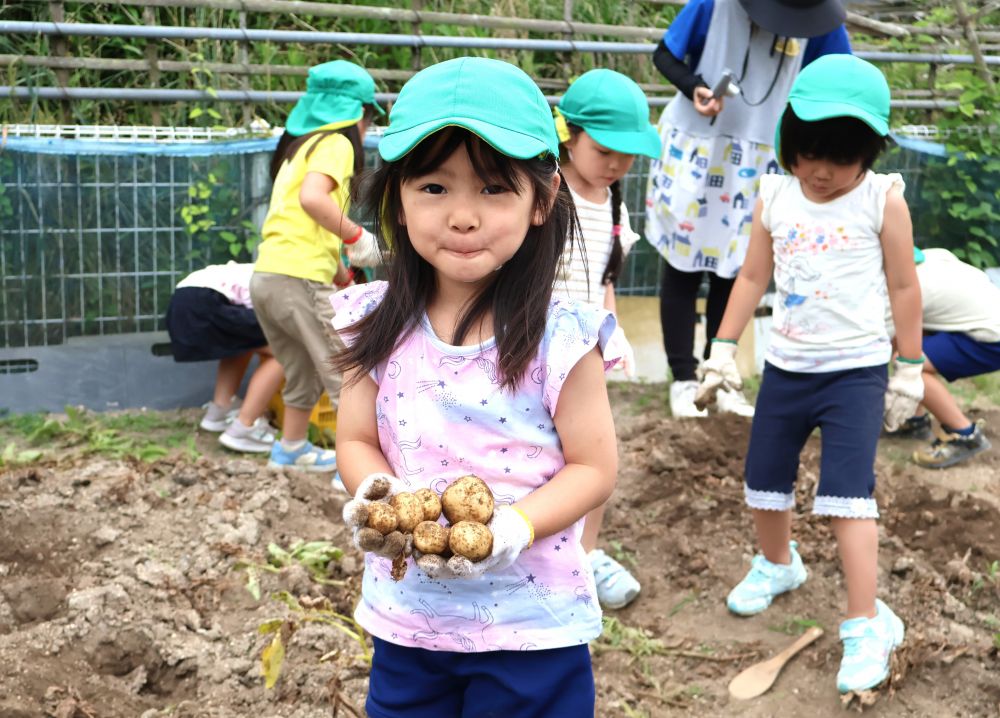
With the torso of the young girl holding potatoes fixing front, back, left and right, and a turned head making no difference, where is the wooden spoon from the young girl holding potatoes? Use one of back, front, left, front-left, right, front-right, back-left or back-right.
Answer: back-left

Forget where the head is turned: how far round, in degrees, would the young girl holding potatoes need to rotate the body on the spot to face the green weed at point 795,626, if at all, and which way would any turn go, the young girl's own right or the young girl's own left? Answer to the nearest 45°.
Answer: approximately 135° to the young girl's own left

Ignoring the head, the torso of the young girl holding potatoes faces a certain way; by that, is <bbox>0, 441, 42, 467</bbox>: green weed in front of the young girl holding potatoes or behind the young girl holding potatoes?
behind

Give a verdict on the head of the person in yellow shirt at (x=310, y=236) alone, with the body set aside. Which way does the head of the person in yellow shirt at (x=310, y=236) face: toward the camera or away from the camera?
away from the camera

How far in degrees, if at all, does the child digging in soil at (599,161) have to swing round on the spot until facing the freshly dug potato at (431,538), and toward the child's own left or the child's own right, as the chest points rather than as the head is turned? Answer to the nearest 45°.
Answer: approximately 45° to the child's own right

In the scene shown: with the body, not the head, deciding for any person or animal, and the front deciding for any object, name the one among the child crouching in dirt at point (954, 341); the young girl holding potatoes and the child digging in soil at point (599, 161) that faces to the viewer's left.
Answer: the child crouching in dirt

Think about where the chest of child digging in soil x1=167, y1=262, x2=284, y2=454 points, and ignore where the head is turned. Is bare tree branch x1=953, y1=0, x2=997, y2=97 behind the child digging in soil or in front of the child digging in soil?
in front

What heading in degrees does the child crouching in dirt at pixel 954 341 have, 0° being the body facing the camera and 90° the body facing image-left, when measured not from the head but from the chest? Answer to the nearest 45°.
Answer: approximately 90°

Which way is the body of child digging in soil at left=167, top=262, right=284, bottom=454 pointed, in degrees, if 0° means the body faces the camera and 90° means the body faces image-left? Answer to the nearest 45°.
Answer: approximately 270°

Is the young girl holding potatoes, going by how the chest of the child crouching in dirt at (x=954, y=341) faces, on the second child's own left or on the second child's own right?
on the second child's own left

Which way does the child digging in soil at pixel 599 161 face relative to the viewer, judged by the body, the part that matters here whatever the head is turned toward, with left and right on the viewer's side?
facing the viewer and to the right of the viewer

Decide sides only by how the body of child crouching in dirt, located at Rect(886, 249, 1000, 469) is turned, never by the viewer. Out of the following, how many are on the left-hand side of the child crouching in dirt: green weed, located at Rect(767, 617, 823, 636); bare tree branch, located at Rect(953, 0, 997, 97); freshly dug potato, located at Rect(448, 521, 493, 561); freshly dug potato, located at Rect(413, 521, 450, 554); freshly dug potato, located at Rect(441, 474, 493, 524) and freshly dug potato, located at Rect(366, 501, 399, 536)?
5

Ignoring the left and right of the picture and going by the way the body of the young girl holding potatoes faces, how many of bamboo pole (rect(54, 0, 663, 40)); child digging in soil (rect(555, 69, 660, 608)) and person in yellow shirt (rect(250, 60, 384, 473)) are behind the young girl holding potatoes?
3
